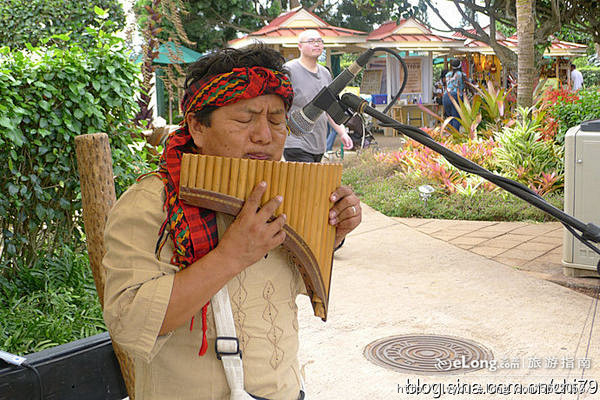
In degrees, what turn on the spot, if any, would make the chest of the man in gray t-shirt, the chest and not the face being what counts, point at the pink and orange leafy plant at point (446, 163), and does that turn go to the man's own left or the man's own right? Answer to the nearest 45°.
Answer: approximately 90° to the man's own left

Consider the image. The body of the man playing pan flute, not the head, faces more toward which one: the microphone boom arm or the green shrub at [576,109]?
the microphone boom arm

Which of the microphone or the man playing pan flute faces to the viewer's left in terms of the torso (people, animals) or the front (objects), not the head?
the microphone

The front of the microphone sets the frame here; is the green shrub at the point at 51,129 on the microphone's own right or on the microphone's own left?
on the microphone's own right

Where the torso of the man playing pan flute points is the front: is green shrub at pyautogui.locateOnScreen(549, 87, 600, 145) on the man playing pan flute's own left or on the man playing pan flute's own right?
on the man playing pan flute's own left

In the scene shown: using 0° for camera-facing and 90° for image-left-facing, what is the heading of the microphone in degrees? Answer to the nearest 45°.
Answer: approximately 90°

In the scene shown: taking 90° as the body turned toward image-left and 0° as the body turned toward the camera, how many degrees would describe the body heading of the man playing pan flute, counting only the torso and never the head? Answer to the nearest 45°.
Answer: approximately 315°

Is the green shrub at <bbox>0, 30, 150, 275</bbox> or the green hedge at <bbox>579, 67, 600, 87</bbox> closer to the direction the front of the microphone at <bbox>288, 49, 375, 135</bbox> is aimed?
the green shrub
